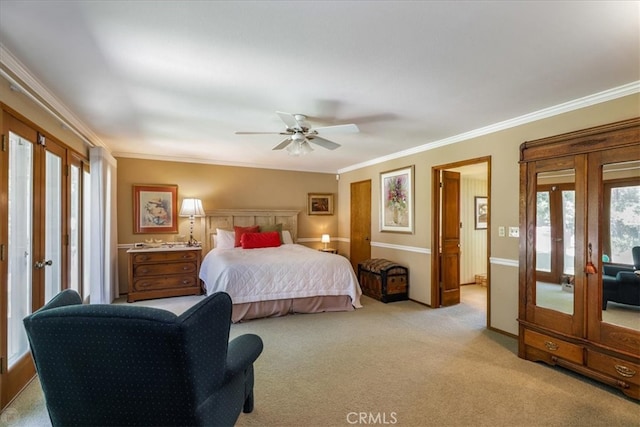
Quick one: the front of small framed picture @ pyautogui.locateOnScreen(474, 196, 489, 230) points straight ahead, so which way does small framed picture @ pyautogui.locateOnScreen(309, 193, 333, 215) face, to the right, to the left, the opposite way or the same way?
to the left

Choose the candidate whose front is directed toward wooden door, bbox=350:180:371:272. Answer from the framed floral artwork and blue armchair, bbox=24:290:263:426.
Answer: the blue armchair

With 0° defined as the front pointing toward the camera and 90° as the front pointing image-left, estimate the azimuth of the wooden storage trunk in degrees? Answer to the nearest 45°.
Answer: approximately 45°

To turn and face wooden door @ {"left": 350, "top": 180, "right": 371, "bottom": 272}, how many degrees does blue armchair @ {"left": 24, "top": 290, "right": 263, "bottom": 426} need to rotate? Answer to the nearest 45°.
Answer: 0° — it already faces it

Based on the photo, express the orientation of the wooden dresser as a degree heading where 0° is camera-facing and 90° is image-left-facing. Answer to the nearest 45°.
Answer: approximately 0°

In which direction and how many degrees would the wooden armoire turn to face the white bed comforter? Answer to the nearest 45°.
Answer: approximately 45° to its right

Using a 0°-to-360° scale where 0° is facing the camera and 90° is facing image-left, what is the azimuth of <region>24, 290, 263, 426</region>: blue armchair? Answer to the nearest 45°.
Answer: approximately 225°

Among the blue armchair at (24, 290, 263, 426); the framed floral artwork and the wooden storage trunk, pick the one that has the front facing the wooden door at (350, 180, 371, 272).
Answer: the blue armchair

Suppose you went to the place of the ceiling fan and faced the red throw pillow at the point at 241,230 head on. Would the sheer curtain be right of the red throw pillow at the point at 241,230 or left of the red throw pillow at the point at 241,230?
left
